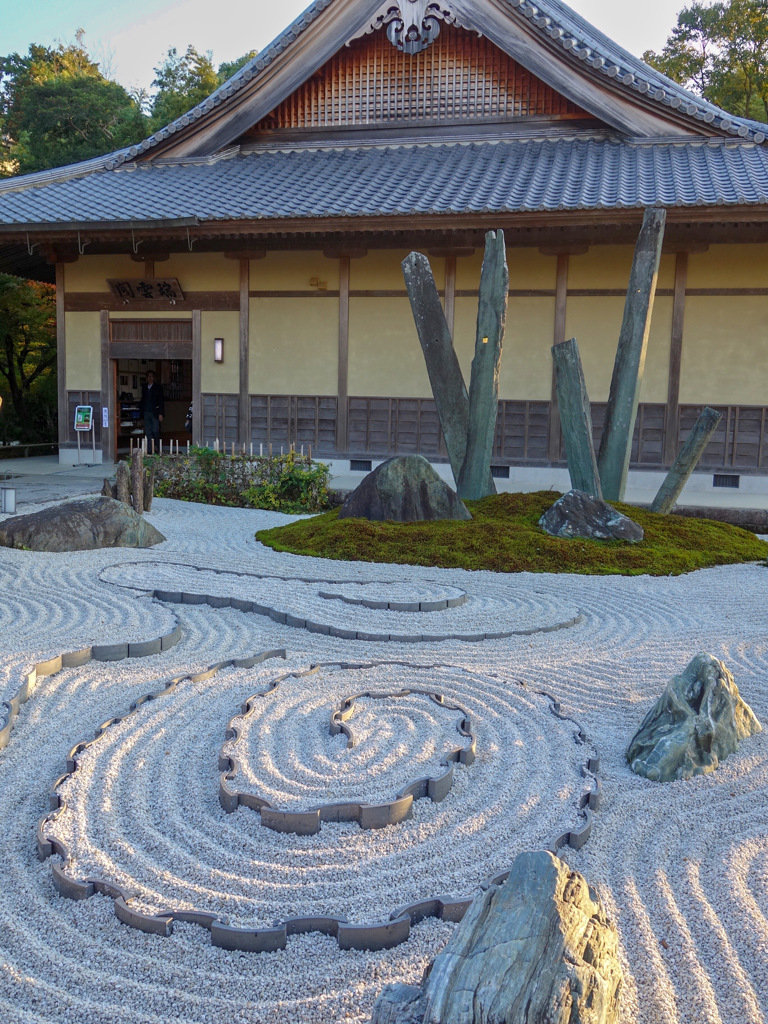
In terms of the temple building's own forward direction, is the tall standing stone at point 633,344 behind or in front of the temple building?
in front

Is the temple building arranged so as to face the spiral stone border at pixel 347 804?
yes

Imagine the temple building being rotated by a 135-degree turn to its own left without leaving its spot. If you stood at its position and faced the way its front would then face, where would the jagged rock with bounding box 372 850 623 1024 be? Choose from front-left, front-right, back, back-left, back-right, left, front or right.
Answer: back-right

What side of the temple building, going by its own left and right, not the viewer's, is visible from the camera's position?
front

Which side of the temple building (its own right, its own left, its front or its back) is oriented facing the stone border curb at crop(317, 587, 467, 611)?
front

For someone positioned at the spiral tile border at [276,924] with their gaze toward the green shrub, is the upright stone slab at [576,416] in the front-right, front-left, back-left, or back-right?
front-right

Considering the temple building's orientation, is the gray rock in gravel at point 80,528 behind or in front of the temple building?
in front

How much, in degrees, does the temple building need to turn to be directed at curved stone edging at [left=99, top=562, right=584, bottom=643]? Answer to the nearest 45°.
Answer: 0° — it already faces it

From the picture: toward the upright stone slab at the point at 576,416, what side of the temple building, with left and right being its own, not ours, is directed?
front

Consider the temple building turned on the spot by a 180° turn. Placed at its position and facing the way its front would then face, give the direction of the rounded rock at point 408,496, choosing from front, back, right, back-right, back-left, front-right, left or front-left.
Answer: back

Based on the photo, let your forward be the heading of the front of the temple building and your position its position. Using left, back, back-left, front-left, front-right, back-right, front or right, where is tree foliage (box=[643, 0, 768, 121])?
back-left

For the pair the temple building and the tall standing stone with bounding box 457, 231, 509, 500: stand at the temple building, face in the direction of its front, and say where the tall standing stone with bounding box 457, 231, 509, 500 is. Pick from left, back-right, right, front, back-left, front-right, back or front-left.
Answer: front

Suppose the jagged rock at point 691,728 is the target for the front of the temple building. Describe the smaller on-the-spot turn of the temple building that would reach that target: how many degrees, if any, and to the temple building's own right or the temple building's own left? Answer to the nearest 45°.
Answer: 0° — it already faces it

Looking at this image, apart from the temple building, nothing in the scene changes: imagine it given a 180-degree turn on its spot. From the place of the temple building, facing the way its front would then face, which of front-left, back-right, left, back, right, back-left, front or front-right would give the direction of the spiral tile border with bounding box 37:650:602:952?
back

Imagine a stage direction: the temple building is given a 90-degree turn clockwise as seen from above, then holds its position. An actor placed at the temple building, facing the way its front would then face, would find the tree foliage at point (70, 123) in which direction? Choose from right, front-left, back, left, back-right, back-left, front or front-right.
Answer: front-right

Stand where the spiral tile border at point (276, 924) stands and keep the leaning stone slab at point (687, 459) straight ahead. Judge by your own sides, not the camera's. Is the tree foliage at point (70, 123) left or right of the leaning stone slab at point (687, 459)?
left
